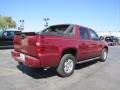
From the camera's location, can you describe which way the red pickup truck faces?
facing away from the viewer and to the right of the viewer

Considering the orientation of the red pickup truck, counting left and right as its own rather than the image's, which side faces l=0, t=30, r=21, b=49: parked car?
left
